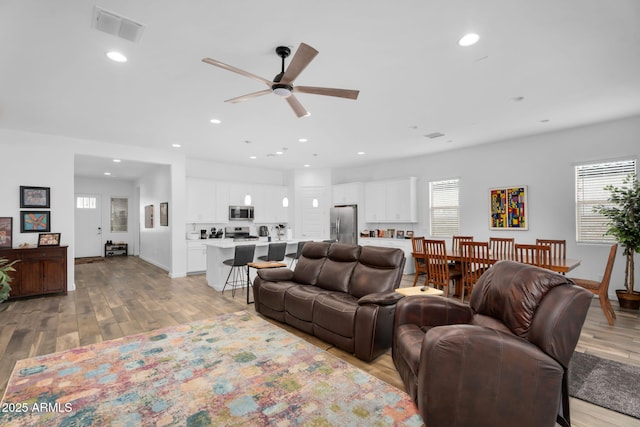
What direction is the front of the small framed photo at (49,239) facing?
toward the camera

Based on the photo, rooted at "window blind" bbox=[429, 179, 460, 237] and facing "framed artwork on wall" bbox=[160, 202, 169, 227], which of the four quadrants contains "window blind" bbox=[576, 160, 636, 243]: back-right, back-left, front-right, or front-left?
back-left

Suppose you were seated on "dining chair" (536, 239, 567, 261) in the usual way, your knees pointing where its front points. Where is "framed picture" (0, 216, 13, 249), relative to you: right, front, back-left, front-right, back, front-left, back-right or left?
front-right

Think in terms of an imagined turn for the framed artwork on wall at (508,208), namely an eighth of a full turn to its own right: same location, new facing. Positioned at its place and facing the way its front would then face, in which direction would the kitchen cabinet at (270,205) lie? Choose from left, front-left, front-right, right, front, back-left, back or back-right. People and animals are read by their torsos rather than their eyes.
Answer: front

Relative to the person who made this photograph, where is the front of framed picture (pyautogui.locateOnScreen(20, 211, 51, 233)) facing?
facing the viewer

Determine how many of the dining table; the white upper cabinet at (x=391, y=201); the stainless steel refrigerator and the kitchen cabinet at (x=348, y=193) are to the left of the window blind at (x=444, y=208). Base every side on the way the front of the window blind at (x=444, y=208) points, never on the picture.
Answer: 1

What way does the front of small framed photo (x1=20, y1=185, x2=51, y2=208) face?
toward the camera

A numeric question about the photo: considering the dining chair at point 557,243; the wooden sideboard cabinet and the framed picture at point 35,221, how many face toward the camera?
3

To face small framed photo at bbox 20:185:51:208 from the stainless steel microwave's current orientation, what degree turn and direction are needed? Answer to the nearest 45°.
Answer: approximately 45° to its right

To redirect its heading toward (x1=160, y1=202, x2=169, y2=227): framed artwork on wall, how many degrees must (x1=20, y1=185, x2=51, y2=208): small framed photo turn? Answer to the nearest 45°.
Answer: approximately 90° to its left

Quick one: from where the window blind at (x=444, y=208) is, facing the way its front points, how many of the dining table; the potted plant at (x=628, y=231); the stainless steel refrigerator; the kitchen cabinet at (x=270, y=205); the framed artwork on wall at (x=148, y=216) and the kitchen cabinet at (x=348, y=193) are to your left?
2

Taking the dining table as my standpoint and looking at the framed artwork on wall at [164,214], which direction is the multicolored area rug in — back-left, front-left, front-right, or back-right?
front-left

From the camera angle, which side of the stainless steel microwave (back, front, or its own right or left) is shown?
front
